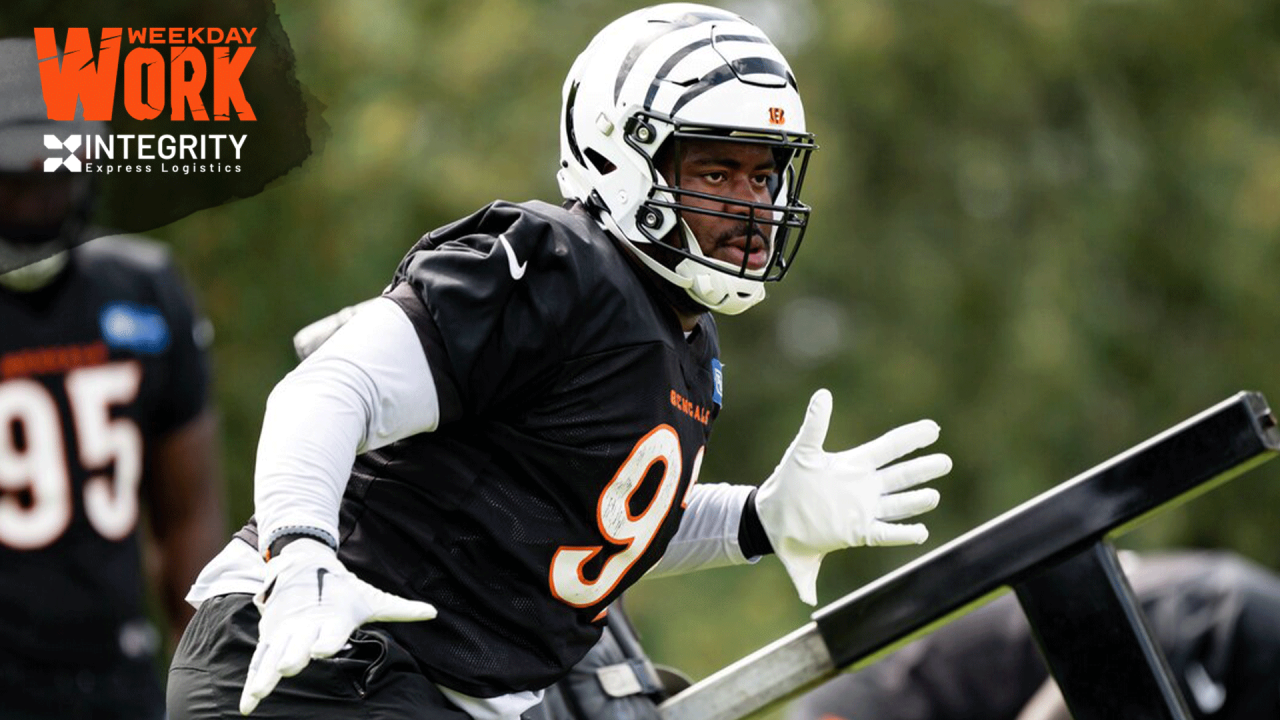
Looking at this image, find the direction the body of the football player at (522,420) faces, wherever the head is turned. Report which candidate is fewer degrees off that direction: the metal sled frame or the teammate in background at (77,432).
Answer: the metal sled frame

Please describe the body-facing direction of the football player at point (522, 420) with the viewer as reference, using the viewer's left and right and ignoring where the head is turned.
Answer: facing the viewer and to the right of the viewer

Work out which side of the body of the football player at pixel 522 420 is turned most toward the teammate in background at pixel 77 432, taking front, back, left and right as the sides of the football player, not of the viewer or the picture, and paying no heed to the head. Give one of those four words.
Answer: back

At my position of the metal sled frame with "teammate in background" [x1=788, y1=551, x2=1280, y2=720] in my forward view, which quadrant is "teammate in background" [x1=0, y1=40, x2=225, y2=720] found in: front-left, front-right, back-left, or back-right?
front-left

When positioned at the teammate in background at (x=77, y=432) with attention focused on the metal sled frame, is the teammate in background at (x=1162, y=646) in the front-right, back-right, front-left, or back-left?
front-left

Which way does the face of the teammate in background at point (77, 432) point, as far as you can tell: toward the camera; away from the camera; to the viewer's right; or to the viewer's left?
toward the camera

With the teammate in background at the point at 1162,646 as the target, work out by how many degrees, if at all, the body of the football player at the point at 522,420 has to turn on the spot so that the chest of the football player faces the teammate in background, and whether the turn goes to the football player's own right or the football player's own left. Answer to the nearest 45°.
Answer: approximately 90° to the football player's own left

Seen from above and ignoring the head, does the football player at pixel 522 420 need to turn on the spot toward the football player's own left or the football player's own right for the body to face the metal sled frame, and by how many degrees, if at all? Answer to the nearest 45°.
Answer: approximately 45° to the football player's own left

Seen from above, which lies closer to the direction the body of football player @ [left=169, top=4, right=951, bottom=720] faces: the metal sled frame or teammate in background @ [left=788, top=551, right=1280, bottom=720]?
the metal sled frame
